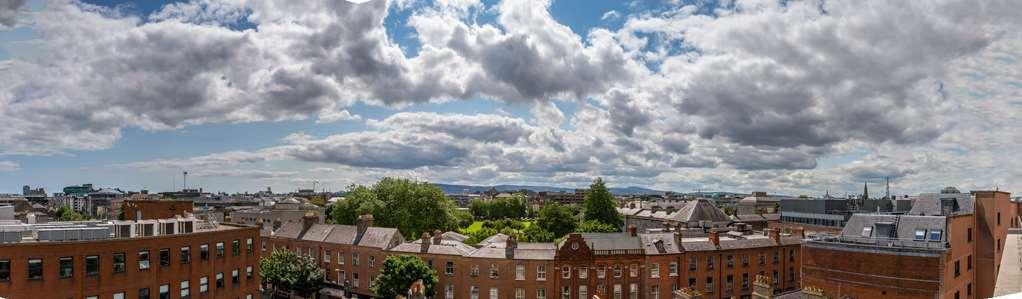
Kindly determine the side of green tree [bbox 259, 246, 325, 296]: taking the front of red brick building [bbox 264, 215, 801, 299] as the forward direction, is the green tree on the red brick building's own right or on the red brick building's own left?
on the red brick building's own right

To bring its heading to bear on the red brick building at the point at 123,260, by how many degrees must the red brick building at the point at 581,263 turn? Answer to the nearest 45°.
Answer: approximately 45° to its right

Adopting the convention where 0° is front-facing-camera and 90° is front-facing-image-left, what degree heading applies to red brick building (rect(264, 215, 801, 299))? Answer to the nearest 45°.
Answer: approximately 0°
